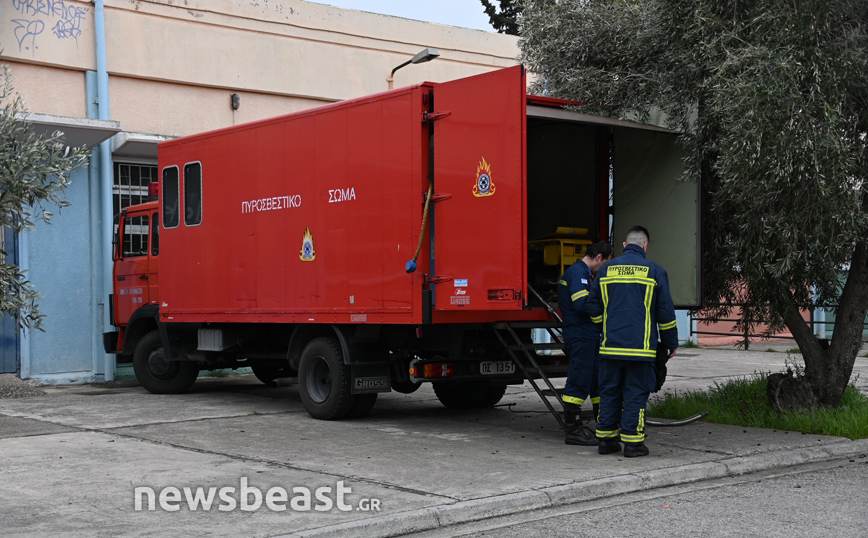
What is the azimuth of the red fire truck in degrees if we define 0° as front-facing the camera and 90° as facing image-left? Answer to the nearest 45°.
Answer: approximately 135°

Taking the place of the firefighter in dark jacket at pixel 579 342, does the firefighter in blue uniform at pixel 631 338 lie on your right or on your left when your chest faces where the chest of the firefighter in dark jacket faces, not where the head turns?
on your right

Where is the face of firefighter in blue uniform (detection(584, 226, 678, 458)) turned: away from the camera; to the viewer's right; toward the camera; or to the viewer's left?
away from the camera
